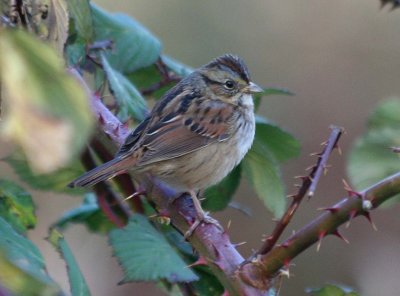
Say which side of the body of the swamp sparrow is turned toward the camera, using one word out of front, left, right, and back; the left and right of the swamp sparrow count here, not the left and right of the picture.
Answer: right
